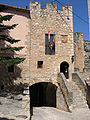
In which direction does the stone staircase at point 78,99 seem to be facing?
toward the camera

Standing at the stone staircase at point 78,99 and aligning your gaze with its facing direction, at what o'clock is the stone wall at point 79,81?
The stone wall is roughly at 6 o'clock from the stone staircase.

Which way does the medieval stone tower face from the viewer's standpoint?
toward the camera

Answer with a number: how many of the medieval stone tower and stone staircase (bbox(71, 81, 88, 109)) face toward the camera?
2

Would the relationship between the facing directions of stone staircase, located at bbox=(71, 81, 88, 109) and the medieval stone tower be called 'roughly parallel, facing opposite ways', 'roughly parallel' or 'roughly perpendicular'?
roughly parallel
